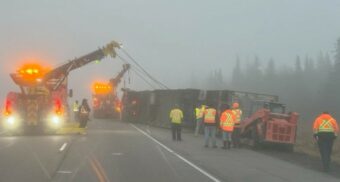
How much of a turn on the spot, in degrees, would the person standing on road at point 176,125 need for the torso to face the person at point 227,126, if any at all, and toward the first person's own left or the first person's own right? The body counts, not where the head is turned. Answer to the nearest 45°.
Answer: approximately 135° to the first person's own right

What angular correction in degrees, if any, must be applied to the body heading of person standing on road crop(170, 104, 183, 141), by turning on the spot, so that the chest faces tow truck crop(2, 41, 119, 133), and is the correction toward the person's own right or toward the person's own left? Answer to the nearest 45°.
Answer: approximately 90° to the person's own left

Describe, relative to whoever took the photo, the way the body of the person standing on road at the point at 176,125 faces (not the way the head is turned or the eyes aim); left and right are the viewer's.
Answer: facing away from the viewer

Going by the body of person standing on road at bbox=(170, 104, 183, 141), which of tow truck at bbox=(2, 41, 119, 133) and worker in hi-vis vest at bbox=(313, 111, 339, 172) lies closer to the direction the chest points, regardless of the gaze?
the tow truck

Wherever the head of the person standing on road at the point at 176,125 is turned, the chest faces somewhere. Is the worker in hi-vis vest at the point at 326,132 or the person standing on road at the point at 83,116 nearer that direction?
the person standing on road

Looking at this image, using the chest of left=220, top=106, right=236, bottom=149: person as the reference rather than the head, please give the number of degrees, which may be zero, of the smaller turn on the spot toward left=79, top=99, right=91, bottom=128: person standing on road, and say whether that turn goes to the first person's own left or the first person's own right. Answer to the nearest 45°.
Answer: approximately 45° to the first person's own left

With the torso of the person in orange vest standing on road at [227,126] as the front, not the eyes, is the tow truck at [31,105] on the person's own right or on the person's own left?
on the person's own left
